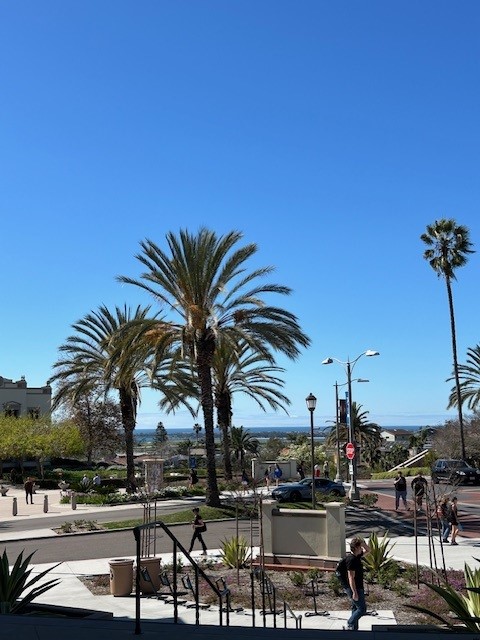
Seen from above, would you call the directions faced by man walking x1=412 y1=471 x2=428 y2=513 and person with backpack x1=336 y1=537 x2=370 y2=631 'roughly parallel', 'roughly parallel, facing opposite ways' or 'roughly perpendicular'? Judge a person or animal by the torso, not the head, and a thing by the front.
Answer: roughly perpendicular
